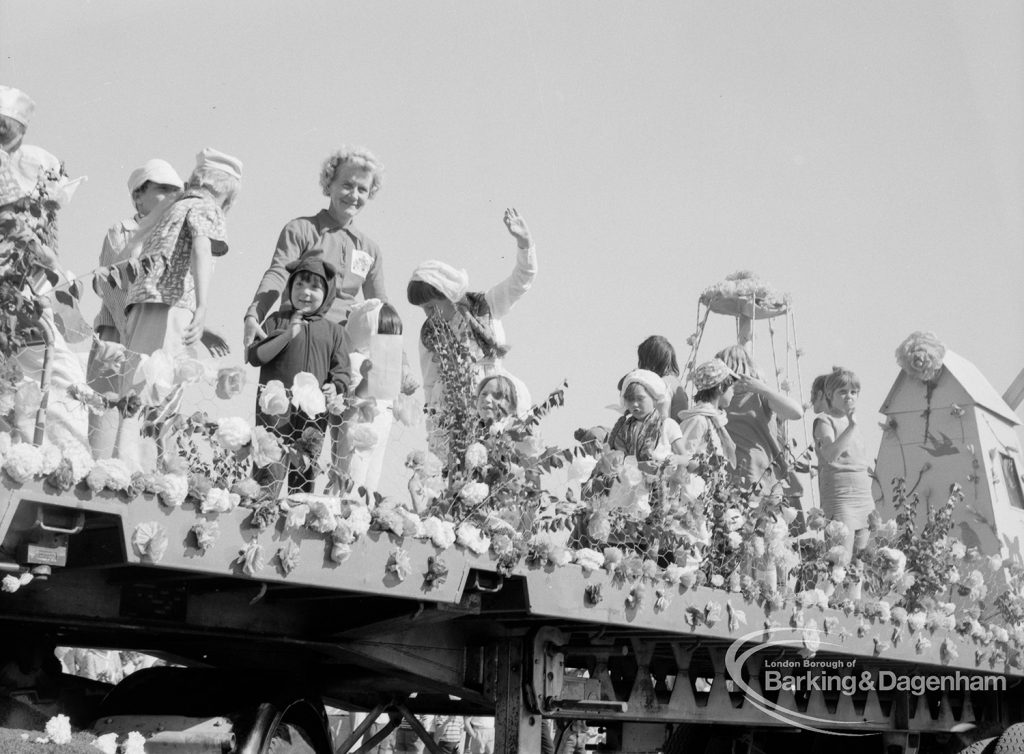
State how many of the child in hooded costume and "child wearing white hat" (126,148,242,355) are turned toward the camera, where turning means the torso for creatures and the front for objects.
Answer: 1

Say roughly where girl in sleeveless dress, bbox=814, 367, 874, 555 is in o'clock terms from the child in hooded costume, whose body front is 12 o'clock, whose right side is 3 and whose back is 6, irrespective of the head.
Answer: The girl in sleeveless dress is roughly at 8 o'clock from the child in hooded costume.

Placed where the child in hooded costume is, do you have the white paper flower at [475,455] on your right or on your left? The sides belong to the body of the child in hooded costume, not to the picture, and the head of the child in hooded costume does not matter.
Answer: on your left

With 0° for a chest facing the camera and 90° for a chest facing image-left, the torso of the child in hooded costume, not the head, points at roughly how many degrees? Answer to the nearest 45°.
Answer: approximately 0°

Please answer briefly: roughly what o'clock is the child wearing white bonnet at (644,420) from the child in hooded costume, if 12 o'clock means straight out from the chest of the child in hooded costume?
The child wearing white bonnet is roughly at 8 o'clock from the child in hooded costume.

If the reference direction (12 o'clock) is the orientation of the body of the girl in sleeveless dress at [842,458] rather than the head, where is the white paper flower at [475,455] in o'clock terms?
The white paper flower is roughly at 2 o'clock from the girl in sleeveless dress.

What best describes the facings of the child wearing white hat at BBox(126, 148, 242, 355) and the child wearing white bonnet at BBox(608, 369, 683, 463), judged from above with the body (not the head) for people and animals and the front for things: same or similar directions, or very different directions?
very different directions

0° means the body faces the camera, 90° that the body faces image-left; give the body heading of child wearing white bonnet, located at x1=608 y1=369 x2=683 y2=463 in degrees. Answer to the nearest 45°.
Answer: approximately 45°
